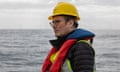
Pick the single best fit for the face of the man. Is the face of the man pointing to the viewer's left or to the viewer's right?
to the viewer's left

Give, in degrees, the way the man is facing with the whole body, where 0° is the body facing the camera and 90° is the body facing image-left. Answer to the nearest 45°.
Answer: approximately 45°
